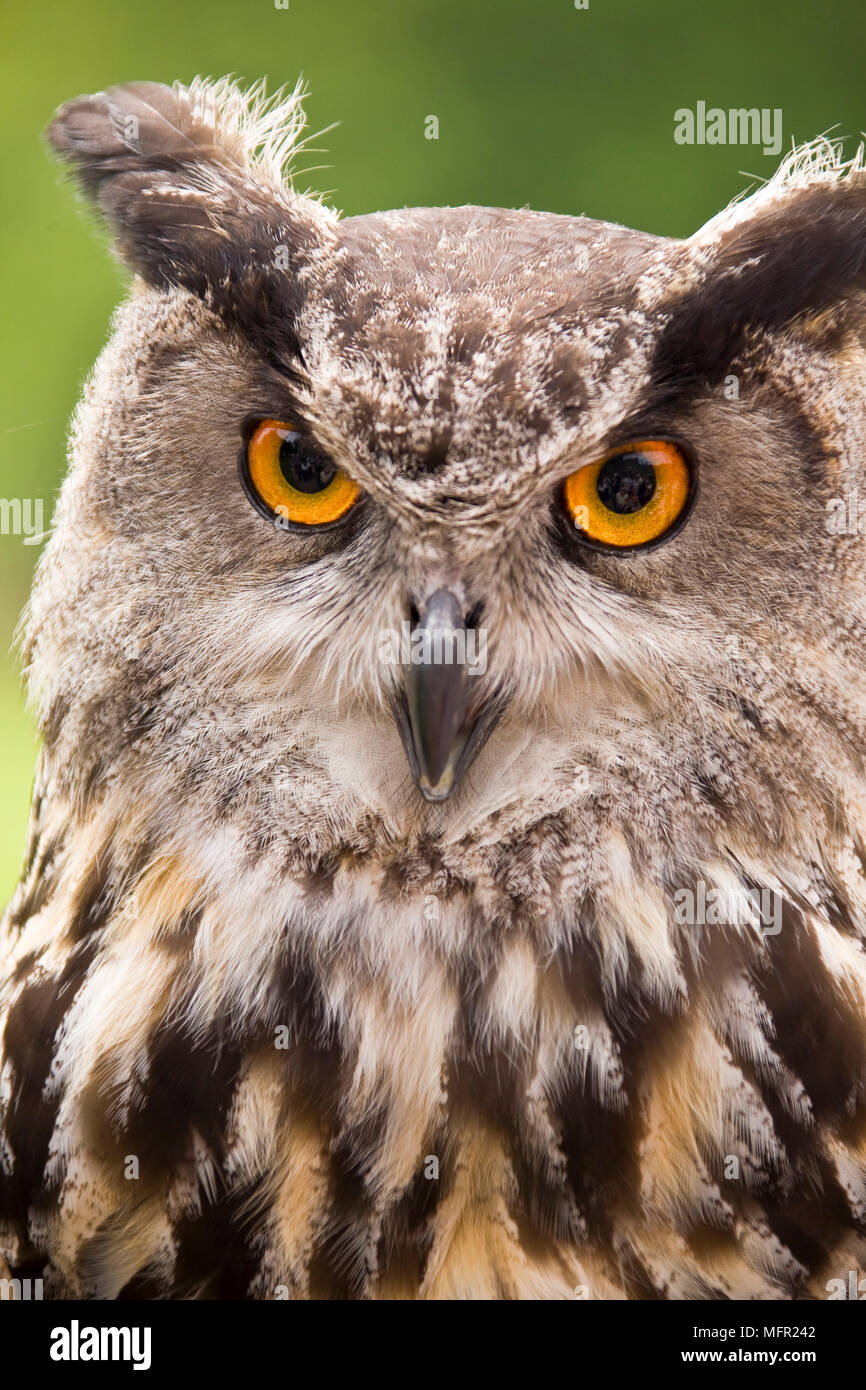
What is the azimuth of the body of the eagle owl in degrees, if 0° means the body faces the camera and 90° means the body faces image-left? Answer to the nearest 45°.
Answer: approximately 0°
